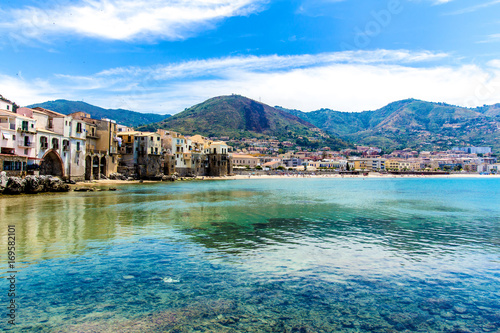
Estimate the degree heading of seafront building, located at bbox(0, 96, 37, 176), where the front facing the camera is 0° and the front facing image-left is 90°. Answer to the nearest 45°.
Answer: approximately 315°

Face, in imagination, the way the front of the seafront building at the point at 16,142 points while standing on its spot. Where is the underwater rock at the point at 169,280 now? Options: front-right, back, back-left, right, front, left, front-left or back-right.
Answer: front-right
